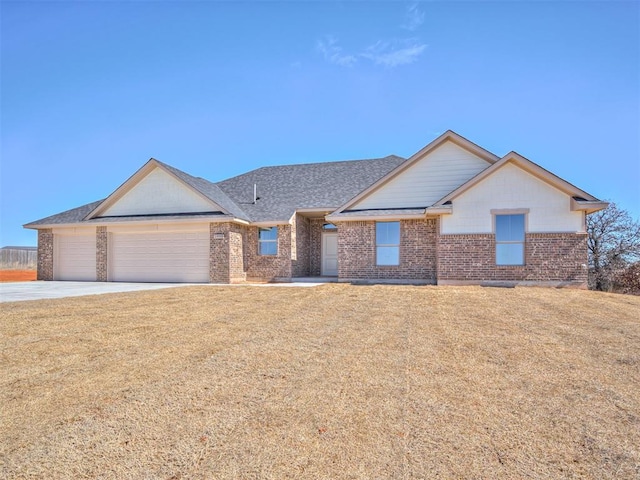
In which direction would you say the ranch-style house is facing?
toward the camera

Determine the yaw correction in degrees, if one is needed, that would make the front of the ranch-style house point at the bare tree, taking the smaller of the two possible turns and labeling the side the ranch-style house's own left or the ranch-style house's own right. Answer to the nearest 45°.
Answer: approximately 90° to the ranch-style house's own left
